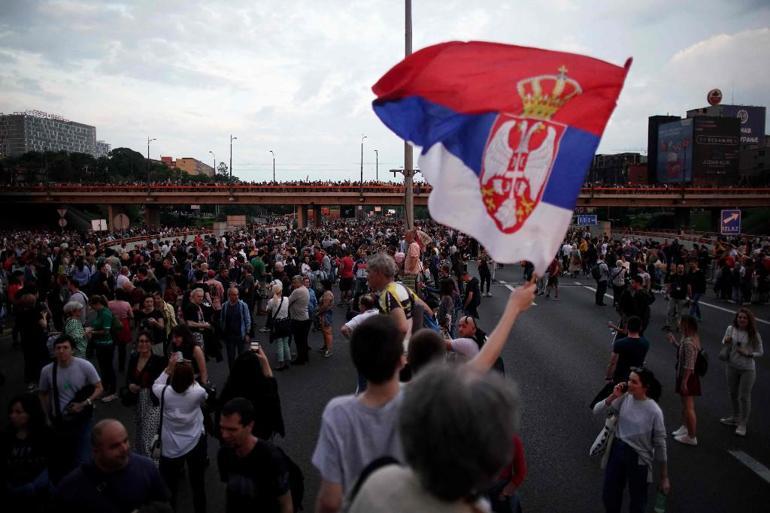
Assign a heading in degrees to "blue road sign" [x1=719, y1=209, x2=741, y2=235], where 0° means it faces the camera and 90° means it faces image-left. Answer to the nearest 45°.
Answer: approximately 0°

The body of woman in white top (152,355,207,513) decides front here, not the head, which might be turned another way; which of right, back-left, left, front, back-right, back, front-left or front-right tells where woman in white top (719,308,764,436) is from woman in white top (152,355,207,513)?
right

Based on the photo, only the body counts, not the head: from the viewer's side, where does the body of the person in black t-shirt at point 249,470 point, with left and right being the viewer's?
facing the viewer and to the left of the viewer

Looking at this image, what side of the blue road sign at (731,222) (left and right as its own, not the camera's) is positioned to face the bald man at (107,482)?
front

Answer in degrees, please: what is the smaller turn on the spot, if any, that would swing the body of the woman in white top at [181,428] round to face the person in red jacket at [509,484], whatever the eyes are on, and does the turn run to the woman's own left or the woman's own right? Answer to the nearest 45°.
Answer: approximately 135° to the woman's own right

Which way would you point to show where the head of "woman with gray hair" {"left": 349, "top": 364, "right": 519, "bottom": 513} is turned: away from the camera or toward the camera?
away from the camera

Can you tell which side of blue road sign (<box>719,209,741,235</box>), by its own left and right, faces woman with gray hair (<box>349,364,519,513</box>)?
front

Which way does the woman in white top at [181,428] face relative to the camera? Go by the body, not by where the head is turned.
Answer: away from the camera
